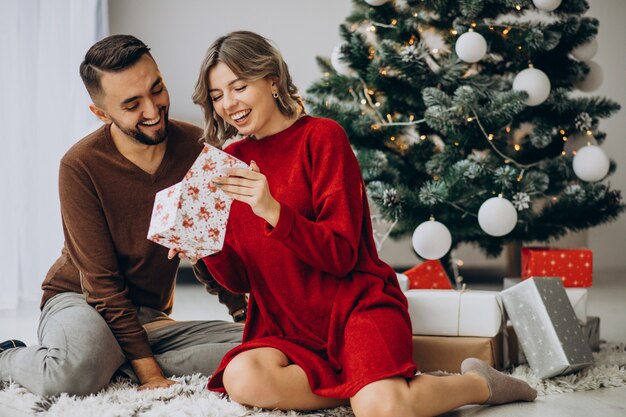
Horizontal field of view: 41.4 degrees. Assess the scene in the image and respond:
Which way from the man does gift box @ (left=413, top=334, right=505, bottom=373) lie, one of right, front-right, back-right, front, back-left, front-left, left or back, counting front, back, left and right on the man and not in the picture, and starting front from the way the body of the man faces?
front-left

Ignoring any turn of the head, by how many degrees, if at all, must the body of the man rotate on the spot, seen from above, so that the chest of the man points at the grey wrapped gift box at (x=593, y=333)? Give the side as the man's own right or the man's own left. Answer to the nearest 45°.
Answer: approximately 45° to the man's own left

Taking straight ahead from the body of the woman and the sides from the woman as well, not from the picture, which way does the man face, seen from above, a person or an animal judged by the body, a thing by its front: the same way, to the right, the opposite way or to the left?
to the left

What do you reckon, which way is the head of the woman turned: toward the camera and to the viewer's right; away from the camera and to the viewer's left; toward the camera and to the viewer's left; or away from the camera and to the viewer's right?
toward the camera and to the viewer's left

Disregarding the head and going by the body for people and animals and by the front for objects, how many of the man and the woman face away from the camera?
0

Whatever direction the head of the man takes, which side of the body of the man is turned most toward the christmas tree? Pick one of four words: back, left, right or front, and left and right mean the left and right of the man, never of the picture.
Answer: left

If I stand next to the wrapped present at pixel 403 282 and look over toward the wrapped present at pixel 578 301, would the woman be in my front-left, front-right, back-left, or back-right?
back-right

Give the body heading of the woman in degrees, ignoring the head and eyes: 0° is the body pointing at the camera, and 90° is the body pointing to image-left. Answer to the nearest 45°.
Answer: approximately 45°

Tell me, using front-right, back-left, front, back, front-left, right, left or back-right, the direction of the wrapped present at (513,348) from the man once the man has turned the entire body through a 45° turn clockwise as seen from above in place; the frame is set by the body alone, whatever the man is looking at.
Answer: left

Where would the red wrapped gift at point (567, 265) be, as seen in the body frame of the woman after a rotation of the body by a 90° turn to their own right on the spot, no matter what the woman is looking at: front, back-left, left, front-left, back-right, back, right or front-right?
right
